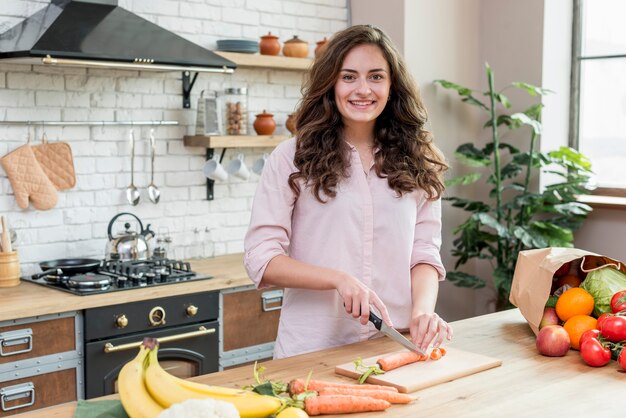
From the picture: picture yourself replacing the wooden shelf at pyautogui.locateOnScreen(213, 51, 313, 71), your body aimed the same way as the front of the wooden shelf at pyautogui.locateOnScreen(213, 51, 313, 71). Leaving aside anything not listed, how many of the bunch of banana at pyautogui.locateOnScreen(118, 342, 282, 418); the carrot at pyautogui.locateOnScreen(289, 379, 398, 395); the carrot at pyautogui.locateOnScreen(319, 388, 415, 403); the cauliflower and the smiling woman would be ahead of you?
5

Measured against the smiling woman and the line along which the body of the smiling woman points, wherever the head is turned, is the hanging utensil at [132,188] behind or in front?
behind

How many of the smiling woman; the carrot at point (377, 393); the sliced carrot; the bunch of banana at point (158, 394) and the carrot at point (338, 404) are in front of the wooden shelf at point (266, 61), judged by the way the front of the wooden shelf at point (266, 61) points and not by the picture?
5

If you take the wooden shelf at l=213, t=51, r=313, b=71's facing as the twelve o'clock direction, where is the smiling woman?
The smiling woman is roughly at 12 o'clock from the wooden shelf.

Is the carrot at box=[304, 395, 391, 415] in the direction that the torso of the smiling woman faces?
yes

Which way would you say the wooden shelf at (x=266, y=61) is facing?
toward the camera

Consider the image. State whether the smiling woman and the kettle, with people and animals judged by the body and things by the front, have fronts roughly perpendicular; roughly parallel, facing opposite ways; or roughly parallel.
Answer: roughly perpendicular

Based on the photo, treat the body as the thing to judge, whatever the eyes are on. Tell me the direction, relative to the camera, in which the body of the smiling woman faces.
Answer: toward the camera

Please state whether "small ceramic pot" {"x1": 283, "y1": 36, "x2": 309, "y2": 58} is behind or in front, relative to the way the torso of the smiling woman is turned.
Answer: behind

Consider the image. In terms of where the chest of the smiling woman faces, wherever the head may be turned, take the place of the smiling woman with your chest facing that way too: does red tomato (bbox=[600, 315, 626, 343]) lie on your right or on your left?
on your left

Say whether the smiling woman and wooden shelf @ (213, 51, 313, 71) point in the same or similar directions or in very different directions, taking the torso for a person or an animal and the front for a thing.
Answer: same or similar directions

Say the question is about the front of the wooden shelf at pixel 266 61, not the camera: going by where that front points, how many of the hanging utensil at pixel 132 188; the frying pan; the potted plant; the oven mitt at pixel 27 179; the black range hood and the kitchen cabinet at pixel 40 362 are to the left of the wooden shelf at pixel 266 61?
1

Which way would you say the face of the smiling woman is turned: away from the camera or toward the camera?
toward the camera

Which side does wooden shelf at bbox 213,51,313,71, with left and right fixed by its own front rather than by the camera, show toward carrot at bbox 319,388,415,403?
front

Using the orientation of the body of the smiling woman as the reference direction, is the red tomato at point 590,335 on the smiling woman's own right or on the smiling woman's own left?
on the smiling woman's own left
